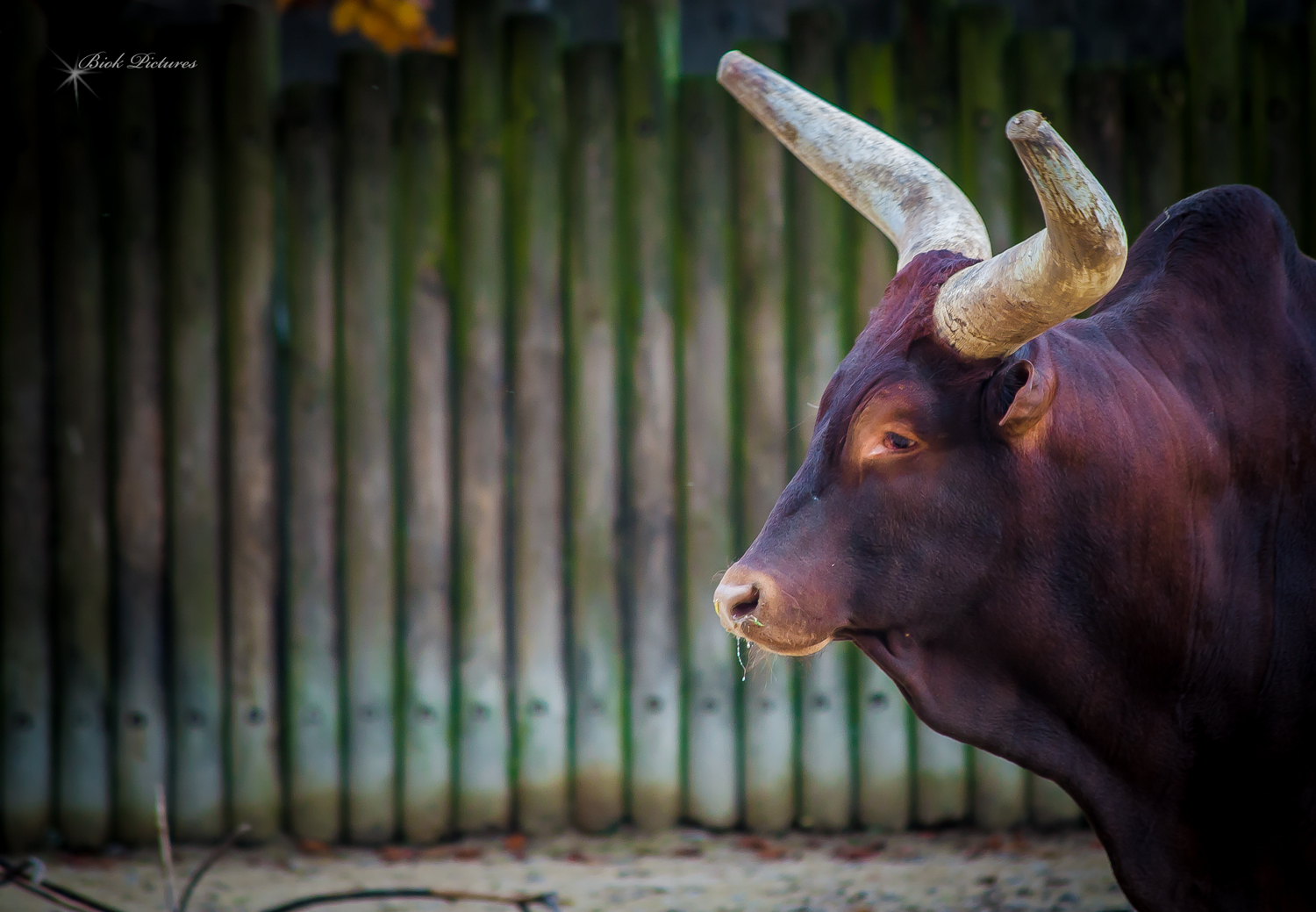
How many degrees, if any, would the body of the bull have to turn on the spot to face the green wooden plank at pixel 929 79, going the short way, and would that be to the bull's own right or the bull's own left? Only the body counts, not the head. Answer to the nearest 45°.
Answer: approximately 90° to the bull's own right

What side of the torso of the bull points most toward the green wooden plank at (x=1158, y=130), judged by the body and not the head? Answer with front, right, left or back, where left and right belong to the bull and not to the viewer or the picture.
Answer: right

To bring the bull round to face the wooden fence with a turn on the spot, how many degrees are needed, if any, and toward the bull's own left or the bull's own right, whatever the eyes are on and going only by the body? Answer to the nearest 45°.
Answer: approximately 45° to the bull's own right

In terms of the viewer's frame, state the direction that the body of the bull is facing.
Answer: to the viewer's left
